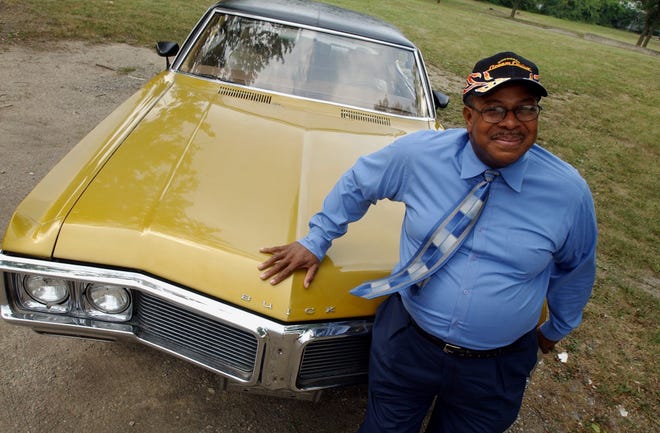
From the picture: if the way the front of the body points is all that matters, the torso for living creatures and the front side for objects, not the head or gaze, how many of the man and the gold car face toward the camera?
2

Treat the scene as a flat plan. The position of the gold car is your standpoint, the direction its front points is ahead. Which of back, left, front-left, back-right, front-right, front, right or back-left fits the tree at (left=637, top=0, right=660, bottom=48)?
back-left

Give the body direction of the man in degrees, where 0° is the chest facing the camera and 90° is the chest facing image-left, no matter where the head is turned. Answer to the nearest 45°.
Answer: approximately 0°

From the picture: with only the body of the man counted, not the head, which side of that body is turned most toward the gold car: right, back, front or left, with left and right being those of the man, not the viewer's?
right

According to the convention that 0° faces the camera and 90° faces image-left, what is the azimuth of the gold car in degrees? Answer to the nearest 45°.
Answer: approximately 0°

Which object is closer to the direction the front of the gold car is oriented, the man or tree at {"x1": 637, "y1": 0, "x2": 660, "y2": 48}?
the man

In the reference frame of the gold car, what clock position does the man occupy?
The man is roughly at 10 o'clock from the gold car.

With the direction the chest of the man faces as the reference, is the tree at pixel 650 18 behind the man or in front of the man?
behind
